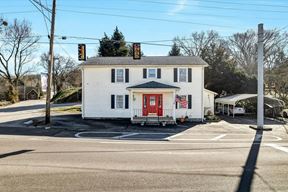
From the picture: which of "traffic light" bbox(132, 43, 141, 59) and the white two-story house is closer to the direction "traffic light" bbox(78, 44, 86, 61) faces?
the traffic light

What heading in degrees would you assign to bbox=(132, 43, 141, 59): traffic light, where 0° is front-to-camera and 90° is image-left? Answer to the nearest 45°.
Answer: approximately 0°

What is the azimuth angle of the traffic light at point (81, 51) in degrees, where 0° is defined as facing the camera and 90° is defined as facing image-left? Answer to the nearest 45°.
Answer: approximately 0°

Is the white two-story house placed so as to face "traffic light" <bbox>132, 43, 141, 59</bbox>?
yes

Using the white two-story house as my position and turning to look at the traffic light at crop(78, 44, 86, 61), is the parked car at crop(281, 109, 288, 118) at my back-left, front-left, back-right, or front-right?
back-left

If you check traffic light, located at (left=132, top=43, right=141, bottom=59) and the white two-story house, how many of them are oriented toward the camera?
2

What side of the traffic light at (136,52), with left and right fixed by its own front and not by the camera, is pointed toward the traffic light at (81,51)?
right

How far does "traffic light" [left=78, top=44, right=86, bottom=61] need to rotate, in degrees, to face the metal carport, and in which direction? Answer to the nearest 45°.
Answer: approximately 135° to its left
